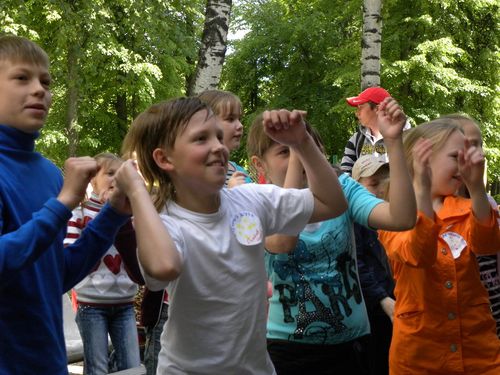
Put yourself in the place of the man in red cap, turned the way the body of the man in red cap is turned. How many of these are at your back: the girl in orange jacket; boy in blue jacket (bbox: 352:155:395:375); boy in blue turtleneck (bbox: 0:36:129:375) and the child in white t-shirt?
0

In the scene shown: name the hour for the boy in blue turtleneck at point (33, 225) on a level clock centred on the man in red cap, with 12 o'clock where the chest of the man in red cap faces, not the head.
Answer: The boy in blue turtleneck is roughly at 11 o'clock from the man in red cap.

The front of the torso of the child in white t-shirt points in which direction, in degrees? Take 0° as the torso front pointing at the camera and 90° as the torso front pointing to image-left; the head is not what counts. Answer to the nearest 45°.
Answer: approximately 315°

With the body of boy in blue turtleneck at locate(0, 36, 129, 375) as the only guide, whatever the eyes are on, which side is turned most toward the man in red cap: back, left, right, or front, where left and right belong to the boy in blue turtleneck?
left

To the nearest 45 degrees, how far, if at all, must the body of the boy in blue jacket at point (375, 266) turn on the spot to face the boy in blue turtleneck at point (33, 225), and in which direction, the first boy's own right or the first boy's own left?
approximately 90° to the first boy's own right

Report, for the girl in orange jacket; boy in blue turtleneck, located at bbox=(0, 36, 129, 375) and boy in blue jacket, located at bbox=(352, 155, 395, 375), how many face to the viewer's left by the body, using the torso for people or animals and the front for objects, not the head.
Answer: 0

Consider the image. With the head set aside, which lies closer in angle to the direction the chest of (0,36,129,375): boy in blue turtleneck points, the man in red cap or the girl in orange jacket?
the girl in orange jacket

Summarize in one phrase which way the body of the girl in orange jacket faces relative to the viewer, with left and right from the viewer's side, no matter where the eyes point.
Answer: facing the viewer and to the right of the viewer

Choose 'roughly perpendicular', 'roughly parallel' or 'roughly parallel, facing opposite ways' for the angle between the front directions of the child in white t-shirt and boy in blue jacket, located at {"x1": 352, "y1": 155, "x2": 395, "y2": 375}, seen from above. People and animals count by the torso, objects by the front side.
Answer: roughly parallel

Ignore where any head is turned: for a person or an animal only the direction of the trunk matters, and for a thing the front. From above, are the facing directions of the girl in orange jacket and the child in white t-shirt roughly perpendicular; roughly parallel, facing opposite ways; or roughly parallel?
roughly parallel

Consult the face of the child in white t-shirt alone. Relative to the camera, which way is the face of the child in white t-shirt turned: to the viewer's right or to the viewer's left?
to the viewer's right

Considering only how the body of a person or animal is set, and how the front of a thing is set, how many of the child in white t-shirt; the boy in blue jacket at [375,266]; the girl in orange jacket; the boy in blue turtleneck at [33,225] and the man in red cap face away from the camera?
0

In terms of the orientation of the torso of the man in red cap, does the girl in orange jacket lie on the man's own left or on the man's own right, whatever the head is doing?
on the man's own left
